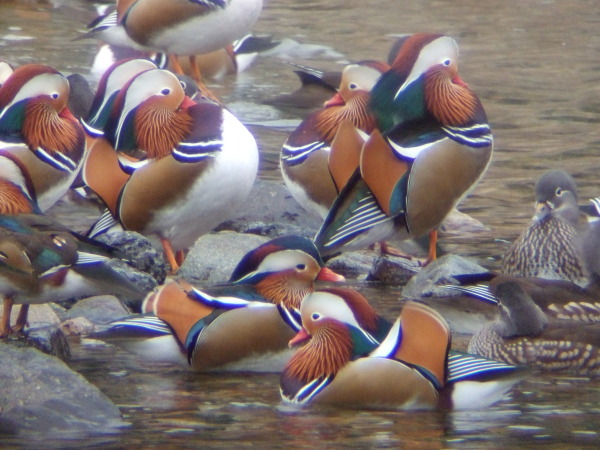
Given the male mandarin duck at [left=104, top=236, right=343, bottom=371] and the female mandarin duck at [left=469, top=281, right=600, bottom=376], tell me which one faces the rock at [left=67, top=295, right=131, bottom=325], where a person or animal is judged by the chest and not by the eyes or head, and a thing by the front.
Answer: the female mandarin duck

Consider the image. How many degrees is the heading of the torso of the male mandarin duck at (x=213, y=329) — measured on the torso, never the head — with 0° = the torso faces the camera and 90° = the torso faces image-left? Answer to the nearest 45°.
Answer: approximately 270°

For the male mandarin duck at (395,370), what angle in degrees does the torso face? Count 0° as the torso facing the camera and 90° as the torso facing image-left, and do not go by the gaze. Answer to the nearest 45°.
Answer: approximately 90°

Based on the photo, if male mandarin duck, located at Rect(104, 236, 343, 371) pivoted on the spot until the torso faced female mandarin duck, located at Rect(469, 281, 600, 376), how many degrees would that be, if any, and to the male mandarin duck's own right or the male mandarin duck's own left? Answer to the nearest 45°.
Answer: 0° — it already faces it

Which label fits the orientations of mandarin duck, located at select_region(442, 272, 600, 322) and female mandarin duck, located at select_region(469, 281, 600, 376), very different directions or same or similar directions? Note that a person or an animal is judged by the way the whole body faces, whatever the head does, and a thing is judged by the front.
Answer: very different directions

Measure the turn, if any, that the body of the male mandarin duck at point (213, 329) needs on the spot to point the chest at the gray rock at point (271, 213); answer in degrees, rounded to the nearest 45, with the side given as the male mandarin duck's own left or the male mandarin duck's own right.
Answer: approximately 90° to the male mandarin duck's own left

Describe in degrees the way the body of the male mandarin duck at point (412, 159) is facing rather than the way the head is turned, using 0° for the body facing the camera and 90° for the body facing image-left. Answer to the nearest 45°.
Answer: approximately 270°

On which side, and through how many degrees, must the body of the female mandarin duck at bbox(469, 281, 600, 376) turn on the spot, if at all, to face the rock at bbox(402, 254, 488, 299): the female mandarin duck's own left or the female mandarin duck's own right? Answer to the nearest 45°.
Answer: approximately 45° to the female mandarin duck's own right

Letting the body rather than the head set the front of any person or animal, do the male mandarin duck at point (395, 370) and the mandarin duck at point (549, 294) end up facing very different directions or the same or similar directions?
very different directions

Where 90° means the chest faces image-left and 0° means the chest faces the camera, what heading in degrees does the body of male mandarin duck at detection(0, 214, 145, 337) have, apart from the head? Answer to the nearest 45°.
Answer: approximately 90°

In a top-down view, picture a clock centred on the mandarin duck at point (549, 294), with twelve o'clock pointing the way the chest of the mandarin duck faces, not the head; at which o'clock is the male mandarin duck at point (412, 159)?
The male mandarin duck is roughly at 8 o'clock from the mandarin duck.

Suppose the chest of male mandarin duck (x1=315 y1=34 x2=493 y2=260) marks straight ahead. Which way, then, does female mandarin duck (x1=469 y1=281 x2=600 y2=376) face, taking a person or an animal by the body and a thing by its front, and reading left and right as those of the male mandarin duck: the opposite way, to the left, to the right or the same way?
the opposite way

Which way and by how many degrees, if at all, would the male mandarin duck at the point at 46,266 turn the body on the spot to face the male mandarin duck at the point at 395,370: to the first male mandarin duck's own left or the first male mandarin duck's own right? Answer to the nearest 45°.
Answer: approximately 135° to the first male mandarin duck's own left
